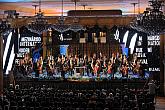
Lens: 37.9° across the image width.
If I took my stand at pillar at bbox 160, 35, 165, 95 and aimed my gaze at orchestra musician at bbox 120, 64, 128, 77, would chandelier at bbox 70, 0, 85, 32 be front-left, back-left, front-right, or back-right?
front-left

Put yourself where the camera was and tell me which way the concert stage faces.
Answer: facing the viewer

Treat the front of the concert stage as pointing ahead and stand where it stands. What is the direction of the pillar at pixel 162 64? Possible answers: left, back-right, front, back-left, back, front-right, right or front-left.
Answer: left
